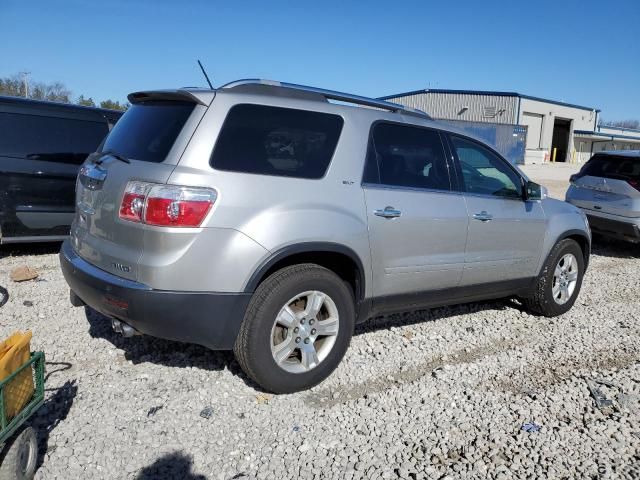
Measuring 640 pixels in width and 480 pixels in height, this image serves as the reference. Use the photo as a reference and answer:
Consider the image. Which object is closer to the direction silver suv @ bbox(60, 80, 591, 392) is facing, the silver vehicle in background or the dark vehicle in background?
the silver vehicle in background

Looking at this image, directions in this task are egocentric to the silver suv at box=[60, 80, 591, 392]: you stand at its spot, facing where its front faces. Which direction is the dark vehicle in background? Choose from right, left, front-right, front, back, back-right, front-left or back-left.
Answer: left

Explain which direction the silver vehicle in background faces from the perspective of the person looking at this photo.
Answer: facing away from the viewer and to the right of the viewer

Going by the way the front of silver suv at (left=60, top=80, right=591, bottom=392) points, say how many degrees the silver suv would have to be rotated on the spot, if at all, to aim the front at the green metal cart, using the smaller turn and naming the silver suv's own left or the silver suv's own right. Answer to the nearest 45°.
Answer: approximately 180°

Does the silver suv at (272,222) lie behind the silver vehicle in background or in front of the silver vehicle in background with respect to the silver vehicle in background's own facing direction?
behind

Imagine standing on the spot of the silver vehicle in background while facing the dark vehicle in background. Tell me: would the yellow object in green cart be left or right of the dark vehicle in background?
left

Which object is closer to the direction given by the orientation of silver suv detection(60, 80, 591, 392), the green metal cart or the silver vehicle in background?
the silver vehicle in background

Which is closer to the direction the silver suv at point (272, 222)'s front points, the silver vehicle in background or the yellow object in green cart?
the silver vehicle in background

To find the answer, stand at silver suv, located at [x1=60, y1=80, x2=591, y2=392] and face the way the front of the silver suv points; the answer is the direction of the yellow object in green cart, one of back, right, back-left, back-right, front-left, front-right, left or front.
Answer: back

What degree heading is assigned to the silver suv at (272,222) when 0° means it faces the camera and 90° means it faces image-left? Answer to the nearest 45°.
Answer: approximately 225°

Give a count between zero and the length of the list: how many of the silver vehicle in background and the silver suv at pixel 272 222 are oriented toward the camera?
0

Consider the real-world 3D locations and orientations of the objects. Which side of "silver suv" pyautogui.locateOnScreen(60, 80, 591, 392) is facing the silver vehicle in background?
front

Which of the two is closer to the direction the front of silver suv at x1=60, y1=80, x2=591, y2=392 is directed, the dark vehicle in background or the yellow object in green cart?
the dark vehicle in background
